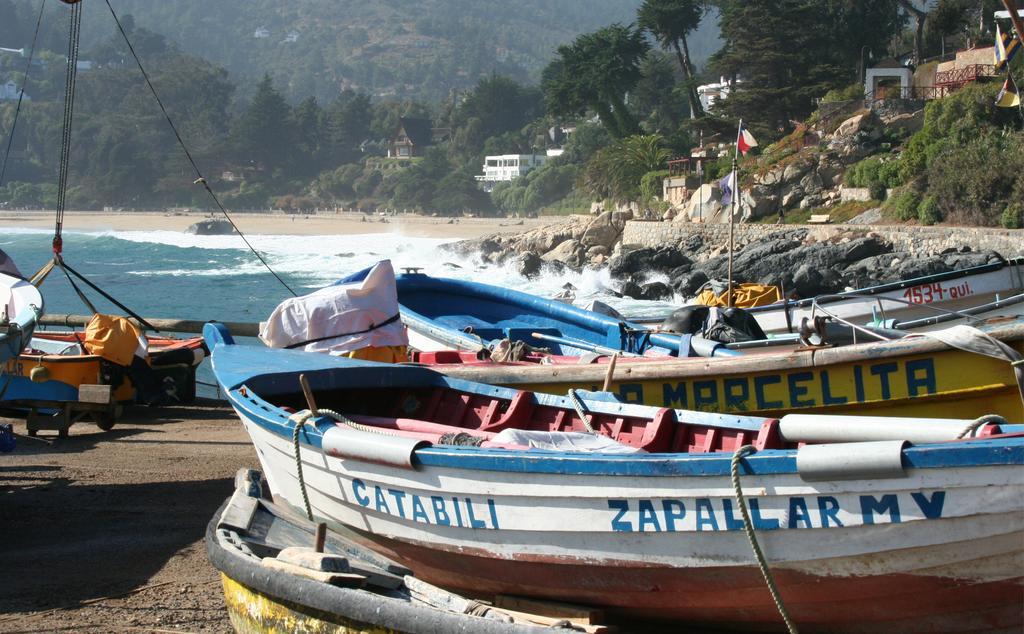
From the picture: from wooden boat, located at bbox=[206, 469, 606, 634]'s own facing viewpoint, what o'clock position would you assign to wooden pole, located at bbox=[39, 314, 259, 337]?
The wooden pole is roughly at 1 o'clock from the wooden boat.

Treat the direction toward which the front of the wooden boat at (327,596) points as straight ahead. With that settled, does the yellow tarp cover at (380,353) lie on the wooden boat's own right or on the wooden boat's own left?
on the wooden boat's own right

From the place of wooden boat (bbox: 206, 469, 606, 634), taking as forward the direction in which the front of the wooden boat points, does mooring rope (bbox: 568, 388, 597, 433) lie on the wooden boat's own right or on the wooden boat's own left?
on the wooden boat's own right

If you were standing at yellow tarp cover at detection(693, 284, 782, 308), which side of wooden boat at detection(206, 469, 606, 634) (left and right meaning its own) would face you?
right

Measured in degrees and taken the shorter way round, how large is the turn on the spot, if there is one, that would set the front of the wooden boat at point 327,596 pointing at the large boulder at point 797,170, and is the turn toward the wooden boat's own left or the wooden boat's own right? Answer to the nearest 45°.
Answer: approximately 90° to the wooden boat's own right

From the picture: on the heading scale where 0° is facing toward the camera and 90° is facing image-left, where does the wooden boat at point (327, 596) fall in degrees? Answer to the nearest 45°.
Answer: approximately 135°

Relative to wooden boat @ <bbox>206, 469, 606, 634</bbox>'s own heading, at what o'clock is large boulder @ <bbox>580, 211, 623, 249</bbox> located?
The large boulder is roughly at 2 o'clock from the wooden boat.

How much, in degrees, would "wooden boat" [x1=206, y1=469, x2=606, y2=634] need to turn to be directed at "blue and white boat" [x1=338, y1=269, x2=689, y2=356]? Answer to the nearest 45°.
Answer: approximately 45° to its right

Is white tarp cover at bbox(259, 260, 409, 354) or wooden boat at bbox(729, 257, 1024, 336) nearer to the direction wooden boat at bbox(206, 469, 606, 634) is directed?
the white tarp cover

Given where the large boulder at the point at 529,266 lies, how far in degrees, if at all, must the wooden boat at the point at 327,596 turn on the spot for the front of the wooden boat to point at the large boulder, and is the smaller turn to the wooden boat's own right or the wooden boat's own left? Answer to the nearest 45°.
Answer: approximately 45° to the wooden boat's own right

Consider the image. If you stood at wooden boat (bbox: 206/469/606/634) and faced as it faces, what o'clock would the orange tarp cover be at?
The orange tarp cover is roughly at 1 o'clock from the wooden boat.

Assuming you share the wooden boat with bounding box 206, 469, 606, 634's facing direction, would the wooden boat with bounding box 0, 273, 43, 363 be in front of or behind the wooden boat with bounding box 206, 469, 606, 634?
in front
